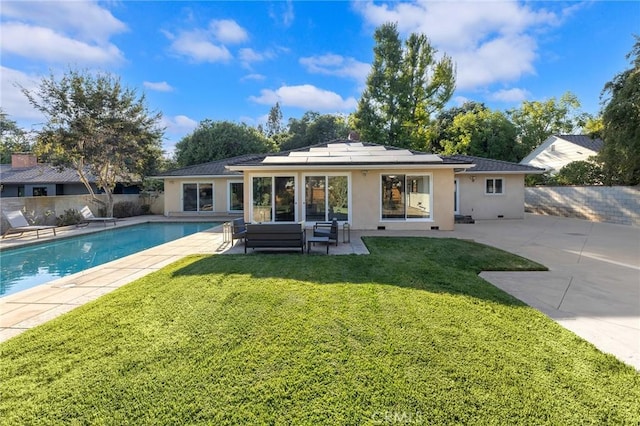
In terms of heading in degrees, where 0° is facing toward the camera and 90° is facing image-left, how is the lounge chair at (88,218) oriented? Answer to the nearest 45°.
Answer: approximately 315°

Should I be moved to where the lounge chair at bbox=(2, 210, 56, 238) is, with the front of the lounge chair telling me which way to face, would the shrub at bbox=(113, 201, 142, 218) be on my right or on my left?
on my left

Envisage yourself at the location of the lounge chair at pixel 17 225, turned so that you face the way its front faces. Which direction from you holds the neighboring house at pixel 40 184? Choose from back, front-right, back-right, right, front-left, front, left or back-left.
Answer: back-left

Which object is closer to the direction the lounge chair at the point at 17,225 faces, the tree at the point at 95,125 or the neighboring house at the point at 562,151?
the neighboring house

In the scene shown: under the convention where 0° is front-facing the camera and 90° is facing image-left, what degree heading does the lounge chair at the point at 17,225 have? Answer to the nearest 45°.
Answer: approximately 315°
